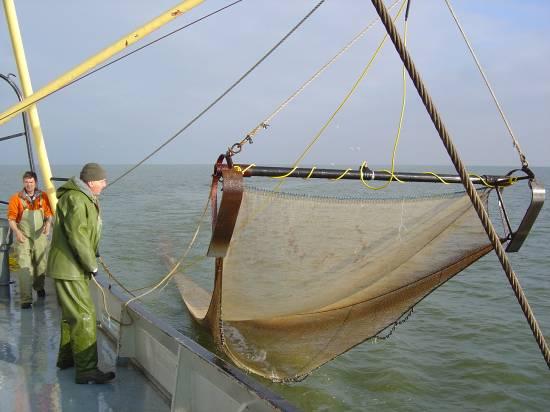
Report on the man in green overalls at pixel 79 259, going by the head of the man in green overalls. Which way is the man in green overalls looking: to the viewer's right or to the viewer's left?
to the viewer's right

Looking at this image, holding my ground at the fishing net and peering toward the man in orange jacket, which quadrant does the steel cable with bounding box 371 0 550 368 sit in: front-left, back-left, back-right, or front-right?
back-left

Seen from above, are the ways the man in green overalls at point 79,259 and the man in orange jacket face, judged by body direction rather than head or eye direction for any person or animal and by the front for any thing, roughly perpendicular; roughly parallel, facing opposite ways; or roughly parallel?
roughly perpendicular

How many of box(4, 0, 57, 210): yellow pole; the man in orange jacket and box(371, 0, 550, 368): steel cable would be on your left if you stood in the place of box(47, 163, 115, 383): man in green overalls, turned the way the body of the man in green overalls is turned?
2

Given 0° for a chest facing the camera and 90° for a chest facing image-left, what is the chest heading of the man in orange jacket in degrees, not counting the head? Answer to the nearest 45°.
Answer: approximately 0°

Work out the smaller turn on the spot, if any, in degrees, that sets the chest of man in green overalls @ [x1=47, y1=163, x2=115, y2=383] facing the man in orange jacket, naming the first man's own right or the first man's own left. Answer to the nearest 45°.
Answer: approximately 90° to the first man's own left

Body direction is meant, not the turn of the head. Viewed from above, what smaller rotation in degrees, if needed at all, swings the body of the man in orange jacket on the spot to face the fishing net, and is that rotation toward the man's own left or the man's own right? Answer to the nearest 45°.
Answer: approximately 45° to the man's own left

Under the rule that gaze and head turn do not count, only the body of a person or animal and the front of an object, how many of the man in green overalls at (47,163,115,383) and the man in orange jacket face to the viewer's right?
1

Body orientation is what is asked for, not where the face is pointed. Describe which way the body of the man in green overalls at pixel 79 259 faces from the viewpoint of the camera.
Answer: to the viewer's right
